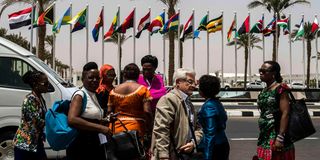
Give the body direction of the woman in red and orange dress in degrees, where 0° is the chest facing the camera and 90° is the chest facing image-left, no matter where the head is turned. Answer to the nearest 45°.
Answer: approximately 180°

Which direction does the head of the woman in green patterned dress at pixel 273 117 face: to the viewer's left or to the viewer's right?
to the viewer's left

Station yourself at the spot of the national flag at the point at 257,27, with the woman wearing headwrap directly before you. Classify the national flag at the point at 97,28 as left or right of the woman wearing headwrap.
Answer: right

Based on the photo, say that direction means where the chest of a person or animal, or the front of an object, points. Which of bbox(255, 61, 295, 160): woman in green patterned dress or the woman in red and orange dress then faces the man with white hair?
the woman in green patterned dress

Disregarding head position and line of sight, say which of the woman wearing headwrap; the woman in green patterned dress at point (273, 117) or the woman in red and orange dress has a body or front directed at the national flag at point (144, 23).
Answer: the woman in red and orange dress

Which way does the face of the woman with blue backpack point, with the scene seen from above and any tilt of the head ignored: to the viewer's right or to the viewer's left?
to the viewer's right

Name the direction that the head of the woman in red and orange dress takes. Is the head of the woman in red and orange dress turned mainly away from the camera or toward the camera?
away from the camera

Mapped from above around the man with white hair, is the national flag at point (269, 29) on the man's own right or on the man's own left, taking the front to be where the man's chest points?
on the man's own left
